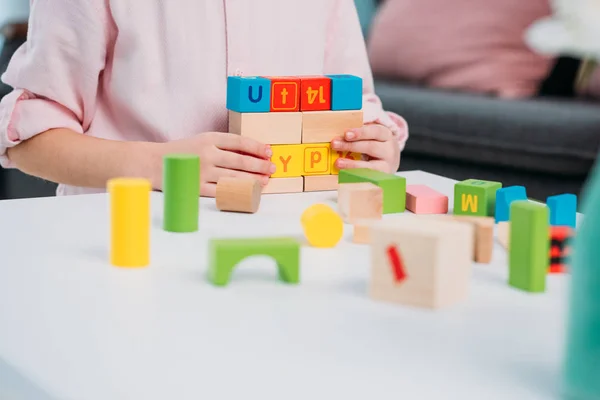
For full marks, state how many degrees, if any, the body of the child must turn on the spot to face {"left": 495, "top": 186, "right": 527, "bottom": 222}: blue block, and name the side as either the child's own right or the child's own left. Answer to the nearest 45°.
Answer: approximately 45° to the child's own left

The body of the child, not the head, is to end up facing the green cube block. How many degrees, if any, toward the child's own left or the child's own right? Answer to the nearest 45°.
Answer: approximately 45° to the child's own left

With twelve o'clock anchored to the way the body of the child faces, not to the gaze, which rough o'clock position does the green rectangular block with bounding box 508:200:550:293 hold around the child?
The green rectangular block is roughly at 11 o'clock from the child.

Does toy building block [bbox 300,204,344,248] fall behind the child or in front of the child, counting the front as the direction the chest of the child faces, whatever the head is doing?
in front

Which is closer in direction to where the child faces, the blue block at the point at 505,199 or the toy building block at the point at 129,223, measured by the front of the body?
the toy building block

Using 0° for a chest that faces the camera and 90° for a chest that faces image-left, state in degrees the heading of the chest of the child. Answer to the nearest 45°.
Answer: approximately 0°
